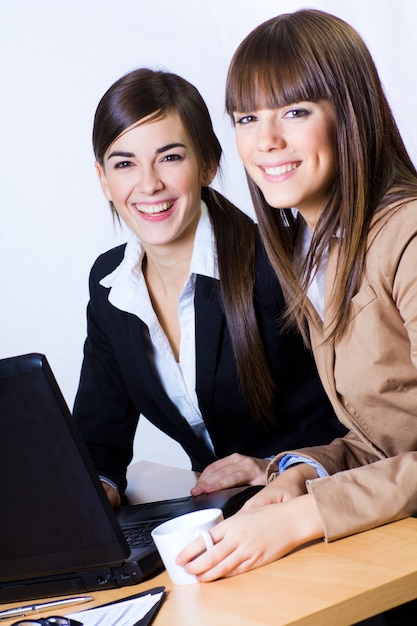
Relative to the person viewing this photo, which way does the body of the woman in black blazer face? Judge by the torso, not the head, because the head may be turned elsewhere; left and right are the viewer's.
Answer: facing the viewer and to the left of the viewer

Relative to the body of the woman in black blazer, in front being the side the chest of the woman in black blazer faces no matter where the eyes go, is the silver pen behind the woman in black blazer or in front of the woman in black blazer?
in front

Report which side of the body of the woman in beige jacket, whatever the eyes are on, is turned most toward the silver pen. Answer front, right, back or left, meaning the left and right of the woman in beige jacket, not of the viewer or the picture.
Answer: front

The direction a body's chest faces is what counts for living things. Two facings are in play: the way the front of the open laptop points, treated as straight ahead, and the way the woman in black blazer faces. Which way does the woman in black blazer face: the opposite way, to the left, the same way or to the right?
the opposite way

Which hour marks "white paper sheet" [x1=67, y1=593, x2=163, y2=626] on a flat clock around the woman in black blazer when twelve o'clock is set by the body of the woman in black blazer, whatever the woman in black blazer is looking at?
The white paper sheet is roughly at 11 o'clock from the woman in black blazer.

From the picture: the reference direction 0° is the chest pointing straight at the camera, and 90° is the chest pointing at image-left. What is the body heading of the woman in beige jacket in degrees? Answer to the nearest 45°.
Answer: approximately 45°

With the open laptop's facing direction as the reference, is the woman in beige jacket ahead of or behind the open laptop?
ahead

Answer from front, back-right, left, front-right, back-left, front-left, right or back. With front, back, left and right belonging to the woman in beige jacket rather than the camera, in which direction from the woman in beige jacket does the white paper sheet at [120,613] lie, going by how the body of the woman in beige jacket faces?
front

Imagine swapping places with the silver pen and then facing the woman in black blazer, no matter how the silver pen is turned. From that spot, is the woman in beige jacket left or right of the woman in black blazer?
right

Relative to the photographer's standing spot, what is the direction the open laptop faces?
facing away from the viewer and to the right of the viewer
